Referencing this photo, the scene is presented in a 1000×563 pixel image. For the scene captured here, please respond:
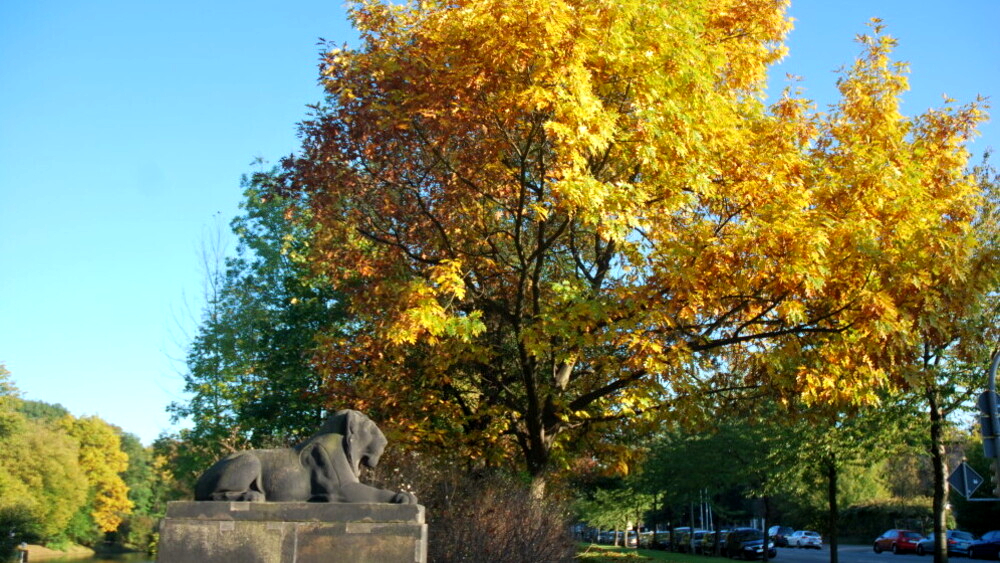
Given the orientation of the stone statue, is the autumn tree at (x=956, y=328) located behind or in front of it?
in front

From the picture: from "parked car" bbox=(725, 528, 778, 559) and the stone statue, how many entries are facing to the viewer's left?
0

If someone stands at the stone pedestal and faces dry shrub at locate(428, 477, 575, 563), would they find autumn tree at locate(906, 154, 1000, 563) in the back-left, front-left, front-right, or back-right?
front-right

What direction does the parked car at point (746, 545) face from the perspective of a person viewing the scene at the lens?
facing the viewer and to the right of the viewer

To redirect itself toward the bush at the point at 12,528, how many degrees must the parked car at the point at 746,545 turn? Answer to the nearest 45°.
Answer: approximately 135° to its right

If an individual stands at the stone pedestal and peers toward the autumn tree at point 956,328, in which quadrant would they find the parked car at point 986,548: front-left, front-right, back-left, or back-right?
front-left

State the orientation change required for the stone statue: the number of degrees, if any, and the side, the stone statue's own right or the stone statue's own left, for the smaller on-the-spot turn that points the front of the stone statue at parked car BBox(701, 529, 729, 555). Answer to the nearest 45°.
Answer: approximately 45° to the stone statue's own left

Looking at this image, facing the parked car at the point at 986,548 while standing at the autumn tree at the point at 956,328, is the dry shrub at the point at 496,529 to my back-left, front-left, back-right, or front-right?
back-left

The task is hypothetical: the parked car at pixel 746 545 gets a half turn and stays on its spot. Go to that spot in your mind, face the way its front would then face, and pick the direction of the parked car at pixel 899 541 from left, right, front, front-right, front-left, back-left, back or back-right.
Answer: right

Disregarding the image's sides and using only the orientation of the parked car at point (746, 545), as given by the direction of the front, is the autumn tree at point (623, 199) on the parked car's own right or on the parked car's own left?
on the parked car's own right

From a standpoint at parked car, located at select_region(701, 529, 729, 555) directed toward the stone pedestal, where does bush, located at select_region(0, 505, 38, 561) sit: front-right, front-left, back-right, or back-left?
front-right

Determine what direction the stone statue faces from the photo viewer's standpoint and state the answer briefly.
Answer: facing to the right of the viewer

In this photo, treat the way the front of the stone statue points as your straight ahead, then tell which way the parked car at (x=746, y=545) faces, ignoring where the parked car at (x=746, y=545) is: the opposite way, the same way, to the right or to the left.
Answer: to the right

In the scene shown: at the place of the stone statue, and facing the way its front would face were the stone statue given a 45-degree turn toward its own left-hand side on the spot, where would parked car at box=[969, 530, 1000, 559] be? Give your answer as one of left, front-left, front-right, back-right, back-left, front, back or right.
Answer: front

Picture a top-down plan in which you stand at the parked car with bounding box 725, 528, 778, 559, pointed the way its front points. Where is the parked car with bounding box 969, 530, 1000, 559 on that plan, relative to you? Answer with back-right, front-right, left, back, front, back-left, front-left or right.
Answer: front-left

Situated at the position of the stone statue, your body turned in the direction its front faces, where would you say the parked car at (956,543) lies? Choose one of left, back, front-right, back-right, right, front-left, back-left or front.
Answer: front-left

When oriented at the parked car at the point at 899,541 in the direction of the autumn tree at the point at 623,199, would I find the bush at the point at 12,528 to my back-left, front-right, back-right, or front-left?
front-right
